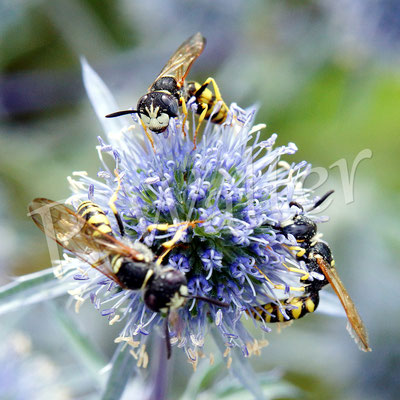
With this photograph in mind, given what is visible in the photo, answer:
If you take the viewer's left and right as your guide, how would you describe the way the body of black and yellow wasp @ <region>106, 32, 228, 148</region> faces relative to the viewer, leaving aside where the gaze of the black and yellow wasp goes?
facing the viewer and to the left of the viewer
